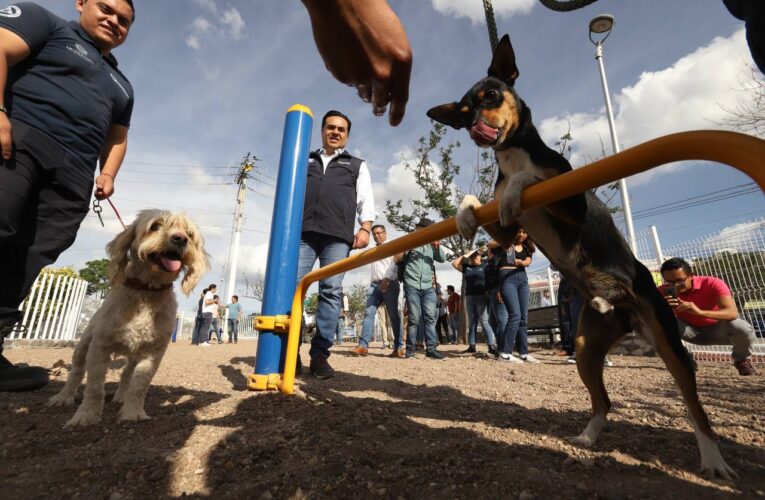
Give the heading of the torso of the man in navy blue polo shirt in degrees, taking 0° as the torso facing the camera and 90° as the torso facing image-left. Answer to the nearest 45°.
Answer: approximately 315°

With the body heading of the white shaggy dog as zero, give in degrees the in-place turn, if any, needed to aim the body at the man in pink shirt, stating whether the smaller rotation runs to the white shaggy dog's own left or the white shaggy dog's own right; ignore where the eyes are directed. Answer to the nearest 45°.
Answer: approximately 45° to the white shaggy dog's own left

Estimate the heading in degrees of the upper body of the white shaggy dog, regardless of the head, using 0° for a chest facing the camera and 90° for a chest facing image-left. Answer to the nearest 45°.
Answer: approximately 315°

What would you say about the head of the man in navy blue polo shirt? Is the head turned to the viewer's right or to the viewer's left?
to the viewer's right

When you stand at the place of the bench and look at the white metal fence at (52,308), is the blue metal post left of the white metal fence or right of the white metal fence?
left

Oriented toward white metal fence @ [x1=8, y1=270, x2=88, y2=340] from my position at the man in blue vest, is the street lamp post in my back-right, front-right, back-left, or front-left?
back-right

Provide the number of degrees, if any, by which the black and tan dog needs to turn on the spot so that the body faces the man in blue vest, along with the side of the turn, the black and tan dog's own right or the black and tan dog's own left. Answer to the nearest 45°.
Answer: approximately 45° to the black and tan dog's own right

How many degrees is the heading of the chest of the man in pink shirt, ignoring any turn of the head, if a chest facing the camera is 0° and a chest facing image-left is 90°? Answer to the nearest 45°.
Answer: approximately 45°

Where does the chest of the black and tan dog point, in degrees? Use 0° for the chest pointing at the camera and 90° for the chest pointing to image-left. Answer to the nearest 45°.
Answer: approximately 45°

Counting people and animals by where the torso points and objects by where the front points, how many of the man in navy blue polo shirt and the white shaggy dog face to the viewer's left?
0
